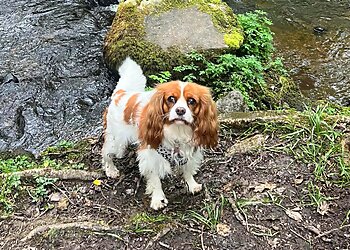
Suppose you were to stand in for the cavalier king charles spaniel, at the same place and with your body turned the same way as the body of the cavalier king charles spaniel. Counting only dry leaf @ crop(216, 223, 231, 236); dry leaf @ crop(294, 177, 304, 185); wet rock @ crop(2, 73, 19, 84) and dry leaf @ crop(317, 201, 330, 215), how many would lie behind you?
1

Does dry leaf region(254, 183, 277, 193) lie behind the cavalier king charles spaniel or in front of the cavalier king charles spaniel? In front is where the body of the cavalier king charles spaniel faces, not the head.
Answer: in front

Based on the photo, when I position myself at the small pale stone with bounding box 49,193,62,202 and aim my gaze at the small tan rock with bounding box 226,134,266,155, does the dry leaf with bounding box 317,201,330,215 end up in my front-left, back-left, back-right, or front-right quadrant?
front-right

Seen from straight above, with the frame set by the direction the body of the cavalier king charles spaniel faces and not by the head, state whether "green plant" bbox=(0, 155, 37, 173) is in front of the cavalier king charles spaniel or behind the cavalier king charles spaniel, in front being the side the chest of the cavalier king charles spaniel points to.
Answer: behind

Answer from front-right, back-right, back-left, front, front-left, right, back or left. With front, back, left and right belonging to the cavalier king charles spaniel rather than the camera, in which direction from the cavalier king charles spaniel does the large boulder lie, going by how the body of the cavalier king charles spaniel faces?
back-left

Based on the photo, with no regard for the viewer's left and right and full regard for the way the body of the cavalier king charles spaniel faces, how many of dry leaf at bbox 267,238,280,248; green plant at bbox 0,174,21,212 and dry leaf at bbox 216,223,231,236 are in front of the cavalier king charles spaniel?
2

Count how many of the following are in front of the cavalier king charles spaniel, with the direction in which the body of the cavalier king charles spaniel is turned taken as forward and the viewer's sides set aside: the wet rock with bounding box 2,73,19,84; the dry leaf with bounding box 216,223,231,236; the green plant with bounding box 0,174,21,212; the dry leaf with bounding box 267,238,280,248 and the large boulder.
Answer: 2

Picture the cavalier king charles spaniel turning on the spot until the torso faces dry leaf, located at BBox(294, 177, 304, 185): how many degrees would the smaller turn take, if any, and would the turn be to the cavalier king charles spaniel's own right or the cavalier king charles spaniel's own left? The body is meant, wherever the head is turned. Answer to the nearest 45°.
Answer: approximately 45° to the cavalier king charles spaniel's own left

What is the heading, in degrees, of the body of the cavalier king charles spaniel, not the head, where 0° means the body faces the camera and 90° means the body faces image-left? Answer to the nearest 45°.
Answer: approximately 315°

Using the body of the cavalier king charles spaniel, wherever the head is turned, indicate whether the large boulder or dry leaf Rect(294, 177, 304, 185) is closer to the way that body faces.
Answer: the dry leaf

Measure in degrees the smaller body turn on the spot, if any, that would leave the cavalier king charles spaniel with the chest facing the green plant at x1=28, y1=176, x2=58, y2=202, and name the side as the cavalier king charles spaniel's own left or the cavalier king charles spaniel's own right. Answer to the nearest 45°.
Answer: approximately 135° to the cavalier king charles spaniel's own right

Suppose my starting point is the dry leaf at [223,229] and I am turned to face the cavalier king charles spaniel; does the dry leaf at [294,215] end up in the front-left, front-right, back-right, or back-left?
back-right

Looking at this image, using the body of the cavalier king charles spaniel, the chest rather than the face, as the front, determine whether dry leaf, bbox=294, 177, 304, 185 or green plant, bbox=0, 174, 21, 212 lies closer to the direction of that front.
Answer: the dry leaf

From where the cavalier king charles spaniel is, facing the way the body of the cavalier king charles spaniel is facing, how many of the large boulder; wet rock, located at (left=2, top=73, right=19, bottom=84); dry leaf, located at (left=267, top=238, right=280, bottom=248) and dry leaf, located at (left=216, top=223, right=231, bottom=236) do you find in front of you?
2

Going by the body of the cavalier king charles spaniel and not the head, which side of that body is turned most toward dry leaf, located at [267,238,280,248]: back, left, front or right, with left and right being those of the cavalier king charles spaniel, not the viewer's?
front

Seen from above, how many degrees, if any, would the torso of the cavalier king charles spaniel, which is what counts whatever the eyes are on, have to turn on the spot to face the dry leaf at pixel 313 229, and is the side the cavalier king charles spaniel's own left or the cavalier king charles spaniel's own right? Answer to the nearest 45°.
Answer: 0° — it already faces it

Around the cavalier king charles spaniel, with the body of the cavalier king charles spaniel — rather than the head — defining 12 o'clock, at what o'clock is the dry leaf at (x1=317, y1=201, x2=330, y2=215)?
The dry leaf is roughly at 11 o'clock from the cavalier king charles spaniel.
